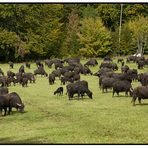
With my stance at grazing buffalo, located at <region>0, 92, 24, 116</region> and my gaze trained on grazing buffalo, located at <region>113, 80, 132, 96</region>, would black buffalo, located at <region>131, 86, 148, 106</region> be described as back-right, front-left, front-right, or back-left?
front-right

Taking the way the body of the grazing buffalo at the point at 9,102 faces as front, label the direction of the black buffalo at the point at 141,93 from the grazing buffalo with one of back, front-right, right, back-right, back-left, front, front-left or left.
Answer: front

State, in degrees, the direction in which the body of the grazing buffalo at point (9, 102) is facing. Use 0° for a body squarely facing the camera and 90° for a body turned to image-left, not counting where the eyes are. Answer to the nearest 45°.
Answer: approximately 270°
